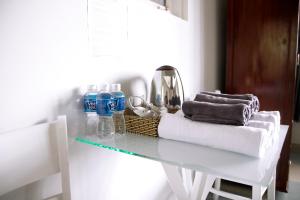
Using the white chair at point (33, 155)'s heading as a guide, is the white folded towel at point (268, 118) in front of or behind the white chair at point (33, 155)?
in front

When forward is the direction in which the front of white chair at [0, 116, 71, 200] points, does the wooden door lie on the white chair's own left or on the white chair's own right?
on the white chair's own left

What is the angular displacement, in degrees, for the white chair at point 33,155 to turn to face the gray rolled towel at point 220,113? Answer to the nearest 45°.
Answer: approximately 45° to its left
